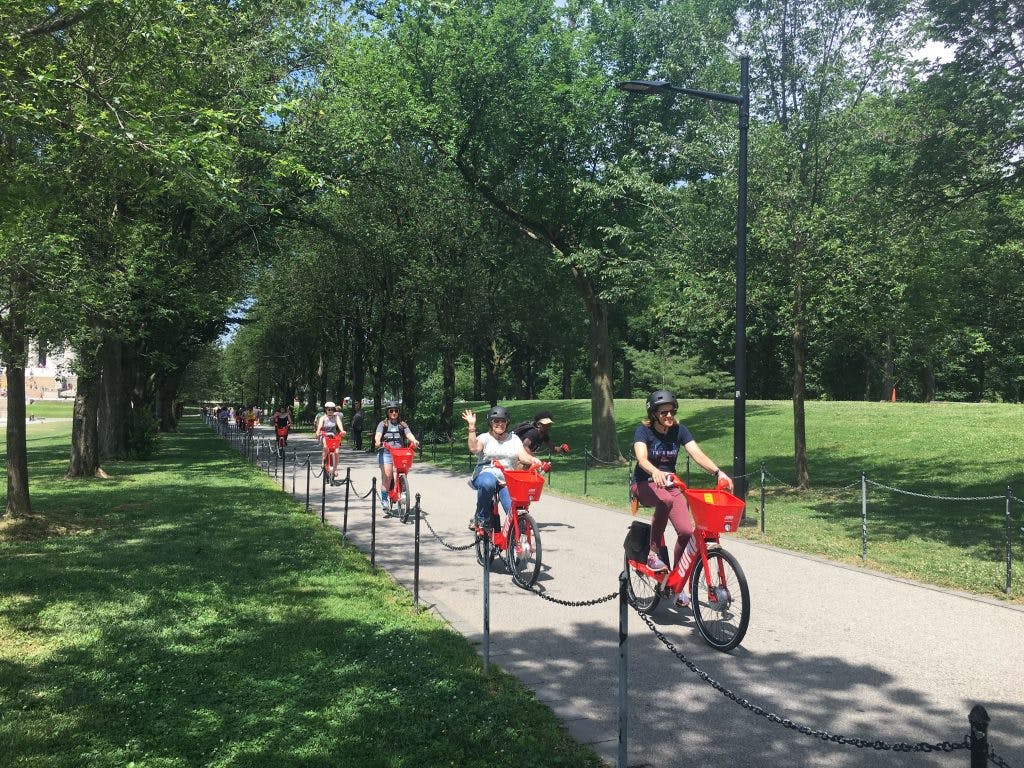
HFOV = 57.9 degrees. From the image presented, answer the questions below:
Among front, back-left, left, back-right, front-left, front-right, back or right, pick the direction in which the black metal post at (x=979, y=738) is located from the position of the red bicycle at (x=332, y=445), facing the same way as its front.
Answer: front

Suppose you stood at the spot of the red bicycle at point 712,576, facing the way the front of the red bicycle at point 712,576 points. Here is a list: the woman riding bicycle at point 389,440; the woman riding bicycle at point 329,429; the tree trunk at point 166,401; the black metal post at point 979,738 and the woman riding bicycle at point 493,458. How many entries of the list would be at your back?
4

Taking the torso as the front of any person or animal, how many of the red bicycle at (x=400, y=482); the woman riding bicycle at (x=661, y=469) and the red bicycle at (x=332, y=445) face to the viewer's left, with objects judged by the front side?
0

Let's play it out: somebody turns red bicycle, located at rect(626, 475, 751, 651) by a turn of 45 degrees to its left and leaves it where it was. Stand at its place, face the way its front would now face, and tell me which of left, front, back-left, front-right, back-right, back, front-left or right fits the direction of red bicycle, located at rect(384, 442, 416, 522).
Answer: back-left

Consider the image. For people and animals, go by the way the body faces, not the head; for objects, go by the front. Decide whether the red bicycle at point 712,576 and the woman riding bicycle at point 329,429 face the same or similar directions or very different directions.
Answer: same or similar directions

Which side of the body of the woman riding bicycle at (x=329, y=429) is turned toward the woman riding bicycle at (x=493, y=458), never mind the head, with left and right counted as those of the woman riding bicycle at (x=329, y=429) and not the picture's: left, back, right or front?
front

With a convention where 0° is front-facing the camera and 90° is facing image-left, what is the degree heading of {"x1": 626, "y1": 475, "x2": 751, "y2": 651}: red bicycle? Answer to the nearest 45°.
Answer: approximately 315°

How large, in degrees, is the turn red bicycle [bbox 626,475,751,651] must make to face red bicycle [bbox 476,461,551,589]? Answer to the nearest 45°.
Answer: approximately 180°

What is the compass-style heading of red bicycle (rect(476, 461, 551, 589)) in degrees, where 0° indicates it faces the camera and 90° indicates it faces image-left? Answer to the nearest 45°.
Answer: approximately 315°

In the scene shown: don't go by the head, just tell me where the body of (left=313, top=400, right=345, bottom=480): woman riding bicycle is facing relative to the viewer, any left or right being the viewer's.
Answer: facing the viewer

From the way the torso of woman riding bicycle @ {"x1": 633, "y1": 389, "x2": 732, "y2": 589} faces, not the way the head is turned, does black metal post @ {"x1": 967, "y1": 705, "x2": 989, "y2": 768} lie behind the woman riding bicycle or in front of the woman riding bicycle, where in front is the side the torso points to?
in front

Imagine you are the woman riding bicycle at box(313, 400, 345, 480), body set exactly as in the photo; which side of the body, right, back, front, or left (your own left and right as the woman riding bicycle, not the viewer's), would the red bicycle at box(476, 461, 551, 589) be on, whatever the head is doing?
front

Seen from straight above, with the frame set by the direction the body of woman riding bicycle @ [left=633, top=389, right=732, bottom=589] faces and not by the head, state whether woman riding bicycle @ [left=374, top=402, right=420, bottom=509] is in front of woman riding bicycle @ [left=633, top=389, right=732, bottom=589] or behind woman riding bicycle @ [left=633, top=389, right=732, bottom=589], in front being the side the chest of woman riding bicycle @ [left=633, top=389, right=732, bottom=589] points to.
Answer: behind

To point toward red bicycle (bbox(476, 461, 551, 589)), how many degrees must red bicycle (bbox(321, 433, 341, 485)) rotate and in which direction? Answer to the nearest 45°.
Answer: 0° — it already faces it

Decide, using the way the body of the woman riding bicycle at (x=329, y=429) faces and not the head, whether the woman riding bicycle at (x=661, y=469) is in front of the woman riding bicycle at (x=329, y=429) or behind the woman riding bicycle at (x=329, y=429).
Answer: in front

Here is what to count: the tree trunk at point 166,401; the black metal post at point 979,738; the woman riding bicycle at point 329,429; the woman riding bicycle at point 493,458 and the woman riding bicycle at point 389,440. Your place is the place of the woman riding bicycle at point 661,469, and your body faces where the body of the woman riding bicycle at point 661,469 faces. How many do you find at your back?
4
